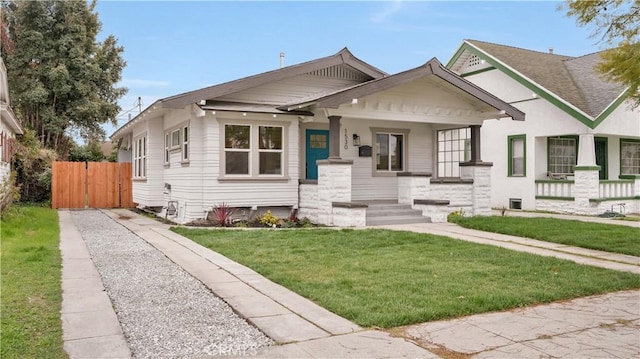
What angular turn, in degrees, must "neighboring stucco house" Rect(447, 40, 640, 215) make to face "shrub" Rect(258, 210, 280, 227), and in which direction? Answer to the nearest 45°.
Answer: approximately 90° to its right

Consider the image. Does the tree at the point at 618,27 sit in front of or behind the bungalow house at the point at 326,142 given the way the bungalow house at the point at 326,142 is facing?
in front

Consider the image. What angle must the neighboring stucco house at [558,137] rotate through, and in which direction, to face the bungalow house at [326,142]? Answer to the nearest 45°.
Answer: approximately 90° to its right

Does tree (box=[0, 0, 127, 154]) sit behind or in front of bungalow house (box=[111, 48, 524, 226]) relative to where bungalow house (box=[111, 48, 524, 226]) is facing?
behind

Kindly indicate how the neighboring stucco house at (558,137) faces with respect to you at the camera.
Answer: facing the viewer and to the right of the viewer

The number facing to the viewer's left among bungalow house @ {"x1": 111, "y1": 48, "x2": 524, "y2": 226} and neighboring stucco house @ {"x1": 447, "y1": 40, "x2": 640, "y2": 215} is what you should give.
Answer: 0

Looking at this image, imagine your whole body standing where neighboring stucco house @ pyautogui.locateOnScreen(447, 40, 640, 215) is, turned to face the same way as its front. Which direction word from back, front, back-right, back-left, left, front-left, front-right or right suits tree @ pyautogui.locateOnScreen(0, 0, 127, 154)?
back-right

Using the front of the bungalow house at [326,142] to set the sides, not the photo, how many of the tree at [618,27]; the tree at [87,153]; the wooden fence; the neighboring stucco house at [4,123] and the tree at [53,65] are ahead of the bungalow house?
1

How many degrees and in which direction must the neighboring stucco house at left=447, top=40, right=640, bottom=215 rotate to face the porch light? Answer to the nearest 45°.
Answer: approximately 90° to its right

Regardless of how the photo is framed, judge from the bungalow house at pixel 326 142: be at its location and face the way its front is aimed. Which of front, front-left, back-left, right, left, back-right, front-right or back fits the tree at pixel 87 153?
back
